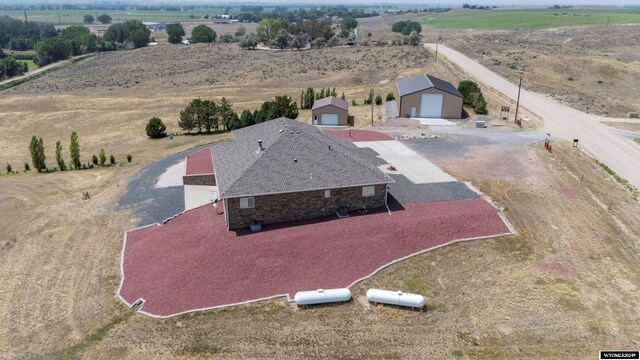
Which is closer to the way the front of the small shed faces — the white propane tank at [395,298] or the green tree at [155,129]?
the white propane tank

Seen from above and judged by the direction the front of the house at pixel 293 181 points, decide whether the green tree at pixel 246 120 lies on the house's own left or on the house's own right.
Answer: on the house's own left

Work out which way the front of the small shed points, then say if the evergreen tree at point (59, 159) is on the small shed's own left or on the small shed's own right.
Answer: on the small shed's own right

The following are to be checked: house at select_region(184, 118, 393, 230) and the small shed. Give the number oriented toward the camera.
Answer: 1

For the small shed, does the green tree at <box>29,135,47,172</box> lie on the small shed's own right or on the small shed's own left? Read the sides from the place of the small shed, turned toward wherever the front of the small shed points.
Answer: on the small shed's own right

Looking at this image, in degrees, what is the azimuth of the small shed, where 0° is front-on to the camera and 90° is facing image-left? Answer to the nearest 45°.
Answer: approximately 0°

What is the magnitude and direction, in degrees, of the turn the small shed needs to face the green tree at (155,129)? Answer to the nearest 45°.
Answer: approximately 90° to its right
